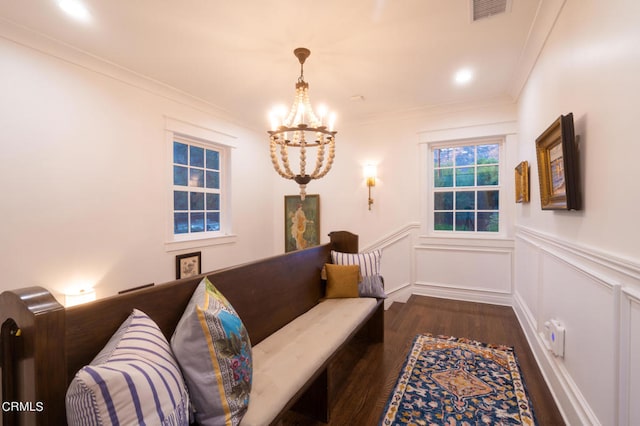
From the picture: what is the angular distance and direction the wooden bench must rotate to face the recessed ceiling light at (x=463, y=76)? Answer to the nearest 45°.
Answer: approximately 45° to its left

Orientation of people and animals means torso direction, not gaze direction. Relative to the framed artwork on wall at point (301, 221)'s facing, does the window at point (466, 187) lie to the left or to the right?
on its left

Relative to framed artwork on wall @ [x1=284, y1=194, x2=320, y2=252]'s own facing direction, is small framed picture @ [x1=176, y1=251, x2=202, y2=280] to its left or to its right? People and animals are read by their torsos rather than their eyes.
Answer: on its right

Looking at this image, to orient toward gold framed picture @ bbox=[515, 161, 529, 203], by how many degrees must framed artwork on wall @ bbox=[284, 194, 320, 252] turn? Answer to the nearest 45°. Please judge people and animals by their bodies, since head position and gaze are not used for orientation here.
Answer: approximately 45° to its left

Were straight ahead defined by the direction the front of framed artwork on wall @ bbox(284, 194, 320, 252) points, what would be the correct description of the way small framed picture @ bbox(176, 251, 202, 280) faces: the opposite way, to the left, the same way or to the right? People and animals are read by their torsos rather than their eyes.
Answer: to the left

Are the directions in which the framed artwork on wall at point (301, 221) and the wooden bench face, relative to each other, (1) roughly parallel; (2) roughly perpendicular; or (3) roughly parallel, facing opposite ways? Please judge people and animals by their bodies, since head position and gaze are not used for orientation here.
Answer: roughly perpendicular

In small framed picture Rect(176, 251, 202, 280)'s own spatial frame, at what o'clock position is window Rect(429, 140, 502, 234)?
The window is roughly at 11 o'clock from the small framed picture.

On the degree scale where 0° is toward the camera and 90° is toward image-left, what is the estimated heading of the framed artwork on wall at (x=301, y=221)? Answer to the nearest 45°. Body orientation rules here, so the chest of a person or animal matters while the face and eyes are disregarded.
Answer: approximately 0°

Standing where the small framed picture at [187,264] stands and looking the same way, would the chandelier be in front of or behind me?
in front
